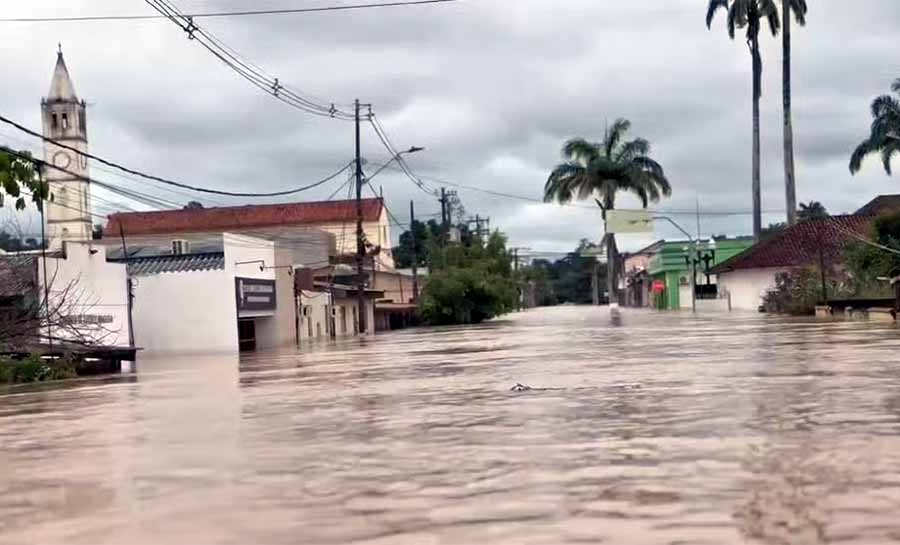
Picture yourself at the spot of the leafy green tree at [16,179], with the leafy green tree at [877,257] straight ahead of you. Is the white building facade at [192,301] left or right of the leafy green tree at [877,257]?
left

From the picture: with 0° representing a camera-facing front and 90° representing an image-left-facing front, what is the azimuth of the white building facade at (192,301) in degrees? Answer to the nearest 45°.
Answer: approximately 315°

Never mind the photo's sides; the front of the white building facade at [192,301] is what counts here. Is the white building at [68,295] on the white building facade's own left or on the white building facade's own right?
on the white building facade's own right

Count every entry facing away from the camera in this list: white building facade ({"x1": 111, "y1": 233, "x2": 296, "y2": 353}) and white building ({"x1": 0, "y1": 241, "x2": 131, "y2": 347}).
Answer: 0

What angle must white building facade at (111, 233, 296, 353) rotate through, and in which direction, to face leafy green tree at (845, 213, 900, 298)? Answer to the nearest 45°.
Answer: approximately 45° to its left

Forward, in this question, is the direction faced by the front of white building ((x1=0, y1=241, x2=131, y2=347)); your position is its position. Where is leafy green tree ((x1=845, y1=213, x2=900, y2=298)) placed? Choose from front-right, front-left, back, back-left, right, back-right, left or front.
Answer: left

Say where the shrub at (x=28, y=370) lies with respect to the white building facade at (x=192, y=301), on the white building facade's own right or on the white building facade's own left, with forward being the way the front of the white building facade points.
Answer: on the white building facade's own right

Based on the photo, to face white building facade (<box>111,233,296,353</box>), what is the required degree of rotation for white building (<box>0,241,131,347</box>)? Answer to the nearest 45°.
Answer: approximately 135° to its left

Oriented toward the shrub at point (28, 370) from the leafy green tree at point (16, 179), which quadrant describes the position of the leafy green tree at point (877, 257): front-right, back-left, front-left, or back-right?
front-right
